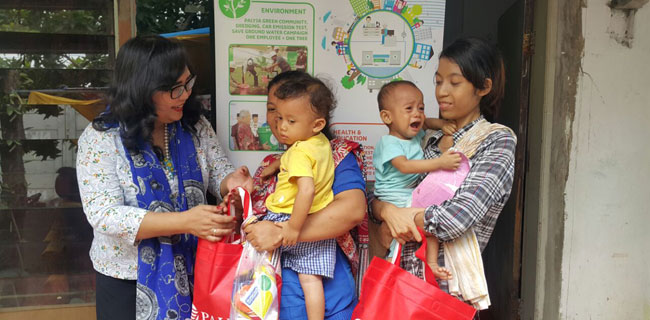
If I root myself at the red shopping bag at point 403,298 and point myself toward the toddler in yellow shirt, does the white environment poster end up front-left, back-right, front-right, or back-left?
front-right

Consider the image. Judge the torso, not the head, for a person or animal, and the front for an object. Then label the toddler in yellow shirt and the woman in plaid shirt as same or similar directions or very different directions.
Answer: same or similar directions

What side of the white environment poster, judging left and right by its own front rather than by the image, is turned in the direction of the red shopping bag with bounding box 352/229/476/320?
front

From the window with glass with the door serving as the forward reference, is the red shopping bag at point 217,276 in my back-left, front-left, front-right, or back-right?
front-right

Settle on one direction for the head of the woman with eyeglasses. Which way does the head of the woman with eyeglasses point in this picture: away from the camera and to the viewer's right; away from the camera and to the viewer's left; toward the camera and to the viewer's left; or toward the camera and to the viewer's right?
toward the camera and to the viewer's right

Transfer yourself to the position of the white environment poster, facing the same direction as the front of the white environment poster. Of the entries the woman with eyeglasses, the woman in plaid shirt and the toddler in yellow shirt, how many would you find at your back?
0

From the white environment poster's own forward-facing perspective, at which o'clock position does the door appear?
The door is roughly at 8 o'clock from the white environment poster.

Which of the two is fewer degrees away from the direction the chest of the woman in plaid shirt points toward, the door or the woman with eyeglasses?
the woman with eyeglasses

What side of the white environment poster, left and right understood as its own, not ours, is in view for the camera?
front
